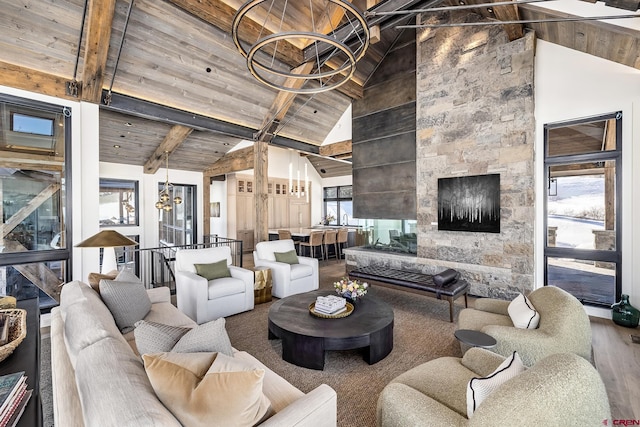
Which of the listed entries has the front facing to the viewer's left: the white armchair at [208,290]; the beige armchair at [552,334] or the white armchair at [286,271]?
the beige armchair

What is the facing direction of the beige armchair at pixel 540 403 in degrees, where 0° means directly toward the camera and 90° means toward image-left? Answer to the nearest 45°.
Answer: approximately 135°

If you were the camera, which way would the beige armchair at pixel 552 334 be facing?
facing to the left of the viewer

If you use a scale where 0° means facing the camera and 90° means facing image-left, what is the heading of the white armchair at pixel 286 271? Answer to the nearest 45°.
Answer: approximately 315°

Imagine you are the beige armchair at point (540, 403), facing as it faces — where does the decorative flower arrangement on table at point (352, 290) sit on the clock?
The decorative flower arrangement on table is roughly at 12 o'clock from the beige armchair.

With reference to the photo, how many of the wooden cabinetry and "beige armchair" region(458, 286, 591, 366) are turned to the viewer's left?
1

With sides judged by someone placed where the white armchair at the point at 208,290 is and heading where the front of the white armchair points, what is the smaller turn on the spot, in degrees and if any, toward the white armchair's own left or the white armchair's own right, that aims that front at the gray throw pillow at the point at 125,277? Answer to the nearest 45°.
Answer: approximately 90° to the white armchair's own right
